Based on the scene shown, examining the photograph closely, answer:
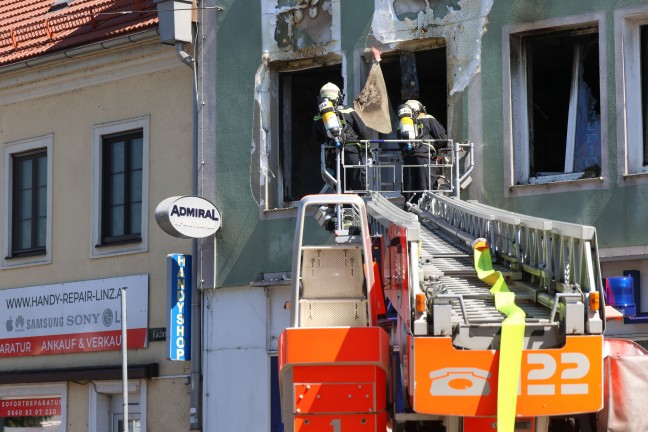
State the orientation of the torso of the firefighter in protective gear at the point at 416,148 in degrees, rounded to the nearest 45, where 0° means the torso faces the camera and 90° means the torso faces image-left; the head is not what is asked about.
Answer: approximately 225°

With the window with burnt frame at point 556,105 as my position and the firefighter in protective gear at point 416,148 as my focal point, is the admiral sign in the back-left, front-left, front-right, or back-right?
front-right

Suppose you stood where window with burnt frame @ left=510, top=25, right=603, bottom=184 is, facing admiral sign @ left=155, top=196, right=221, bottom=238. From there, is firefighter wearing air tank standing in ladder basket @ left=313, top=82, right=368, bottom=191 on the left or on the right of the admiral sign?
left

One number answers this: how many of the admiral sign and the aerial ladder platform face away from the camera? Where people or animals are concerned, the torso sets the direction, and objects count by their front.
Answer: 1

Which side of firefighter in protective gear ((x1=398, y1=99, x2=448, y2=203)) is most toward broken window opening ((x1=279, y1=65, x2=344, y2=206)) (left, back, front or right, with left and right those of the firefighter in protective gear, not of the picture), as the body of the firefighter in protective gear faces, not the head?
left

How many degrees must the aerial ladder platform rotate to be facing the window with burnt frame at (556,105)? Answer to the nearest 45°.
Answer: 0° — it already faces it

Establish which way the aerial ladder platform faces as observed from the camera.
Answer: facing away from the viewer

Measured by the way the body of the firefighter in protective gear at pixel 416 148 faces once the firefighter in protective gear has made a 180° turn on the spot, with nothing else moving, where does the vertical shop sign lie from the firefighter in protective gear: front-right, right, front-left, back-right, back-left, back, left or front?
right

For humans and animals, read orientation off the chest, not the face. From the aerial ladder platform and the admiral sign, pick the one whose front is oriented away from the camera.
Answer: the aerial ladder platform

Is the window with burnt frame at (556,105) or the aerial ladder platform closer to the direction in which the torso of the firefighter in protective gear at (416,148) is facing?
the window with burnt frame

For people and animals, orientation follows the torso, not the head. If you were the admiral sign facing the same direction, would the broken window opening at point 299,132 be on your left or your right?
on your left

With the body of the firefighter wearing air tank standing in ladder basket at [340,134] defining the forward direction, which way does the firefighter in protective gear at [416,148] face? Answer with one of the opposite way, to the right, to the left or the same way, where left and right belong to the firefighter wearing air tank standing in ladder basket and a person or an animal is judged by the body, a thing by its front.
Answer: the same way

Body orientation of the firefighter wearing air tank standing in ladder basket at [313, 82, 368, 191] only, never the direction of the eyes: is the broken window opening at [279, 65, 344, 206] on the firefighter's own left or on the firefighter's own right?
on the firefighter's own left

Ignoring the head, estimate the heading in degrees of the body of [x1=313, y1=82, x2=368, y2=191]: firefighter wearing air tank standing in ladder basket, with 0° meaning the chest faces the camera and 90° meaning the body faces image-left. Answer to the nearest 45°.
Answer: approximately 225°
